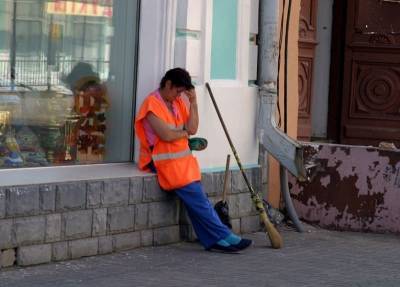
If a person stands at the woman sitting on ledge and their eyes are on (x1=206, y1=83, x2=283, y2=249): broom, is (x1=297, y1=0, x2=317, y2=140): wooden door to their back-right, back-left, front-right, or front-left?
front-left

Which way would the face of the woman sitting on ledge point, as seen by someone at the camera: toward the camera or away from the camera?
toward the camera

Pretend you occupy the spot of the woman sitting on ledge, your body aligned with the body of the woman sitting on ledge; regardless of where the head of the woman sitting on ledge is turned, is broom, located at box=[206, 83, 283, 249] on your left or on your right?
on your left

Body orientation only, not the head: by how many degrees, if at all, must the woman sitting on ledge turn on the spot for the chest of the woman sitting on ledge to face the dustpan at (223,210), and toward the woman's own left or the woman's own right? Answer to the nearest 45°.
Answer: approximately 90° to the woman's own left

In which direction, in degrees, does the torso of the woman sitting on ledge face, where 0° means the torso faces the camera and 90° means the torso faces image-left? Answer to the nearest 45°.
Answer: approximately 315°

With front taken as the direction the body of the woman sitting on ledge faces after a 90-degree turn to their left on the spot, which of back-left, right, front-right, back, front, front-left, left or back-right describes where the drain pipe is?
front

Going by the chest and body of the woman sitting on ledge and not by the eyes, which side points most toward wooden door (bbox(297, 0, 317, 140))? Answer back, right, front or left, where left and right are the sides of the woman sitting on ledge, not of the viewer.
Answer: left

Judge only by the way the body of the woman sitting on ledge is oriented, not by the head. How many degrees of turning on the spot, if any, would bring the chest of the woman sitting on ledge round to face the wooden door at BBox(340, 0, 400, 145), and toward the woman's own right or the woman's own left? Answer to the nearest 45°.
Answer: approximately 90° to the woman's own left

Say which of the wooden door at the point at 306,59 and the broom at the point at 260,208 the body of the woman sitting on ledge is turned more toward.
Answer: the broom
